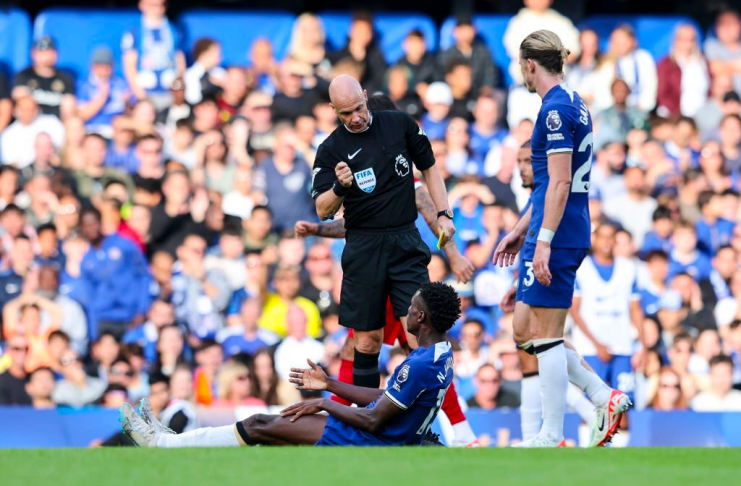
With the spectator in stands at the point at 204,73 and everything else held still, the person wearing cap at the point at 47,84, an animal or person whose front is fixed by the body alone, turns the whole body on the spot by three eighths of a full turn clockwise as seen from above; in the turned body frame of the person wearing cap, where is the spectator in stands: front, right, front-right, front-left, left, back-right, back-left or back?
back-right

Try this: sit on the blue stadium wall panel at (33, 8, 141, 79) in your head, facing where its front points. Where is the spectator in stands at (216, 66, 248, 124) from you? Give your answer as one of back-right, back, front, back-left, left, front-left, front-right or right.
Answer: front-left

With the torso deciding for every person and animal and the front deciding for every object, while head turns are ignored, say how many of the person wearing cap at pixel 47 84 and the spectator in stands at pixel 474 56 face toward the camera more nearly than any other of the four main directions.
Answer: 2

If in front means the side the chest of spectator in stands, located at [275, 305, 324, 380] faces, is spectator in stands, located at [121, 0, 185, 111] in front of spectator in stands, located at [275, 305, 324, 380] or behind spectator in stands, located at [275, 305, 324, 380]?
behind

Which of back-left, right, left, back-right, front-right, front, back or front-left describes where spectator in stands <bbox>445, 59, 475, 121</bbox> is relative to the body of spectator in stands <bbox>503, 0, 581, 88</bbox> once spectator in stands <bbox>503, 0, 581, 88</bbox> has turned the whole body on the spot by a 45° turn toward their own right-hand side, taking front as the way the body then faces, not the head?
front

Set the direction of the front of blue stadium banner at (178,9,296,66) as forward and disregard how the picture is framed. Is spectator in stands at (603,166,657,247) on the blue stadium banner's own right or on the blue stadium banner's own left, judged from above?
on the blue stadium banner's own left

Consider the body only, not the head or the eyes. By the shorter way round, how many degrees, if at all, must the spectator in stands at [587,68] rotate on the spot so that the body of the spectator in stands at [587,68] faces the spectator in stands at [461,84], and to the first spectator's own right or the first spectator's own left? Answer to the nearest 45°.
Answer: approximately 90° to the first spectator's own right

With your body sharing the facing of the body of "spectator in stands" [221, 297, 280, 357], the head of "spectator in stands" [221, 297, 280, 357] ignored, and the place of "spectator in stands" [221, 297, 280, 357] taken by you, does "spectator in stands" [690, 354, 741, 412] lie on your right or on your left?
on your left

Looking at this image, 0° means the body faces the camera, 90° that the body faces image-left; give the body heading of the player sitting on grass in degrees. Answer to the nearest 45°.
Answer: approximately 90°

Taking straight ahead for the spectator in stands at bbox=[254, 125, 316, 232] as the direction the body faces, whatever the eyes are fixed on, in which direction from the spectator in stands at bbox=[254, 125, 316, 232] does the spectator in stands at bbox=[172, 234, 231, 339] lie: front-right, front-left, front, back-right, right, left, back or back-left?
front-right
